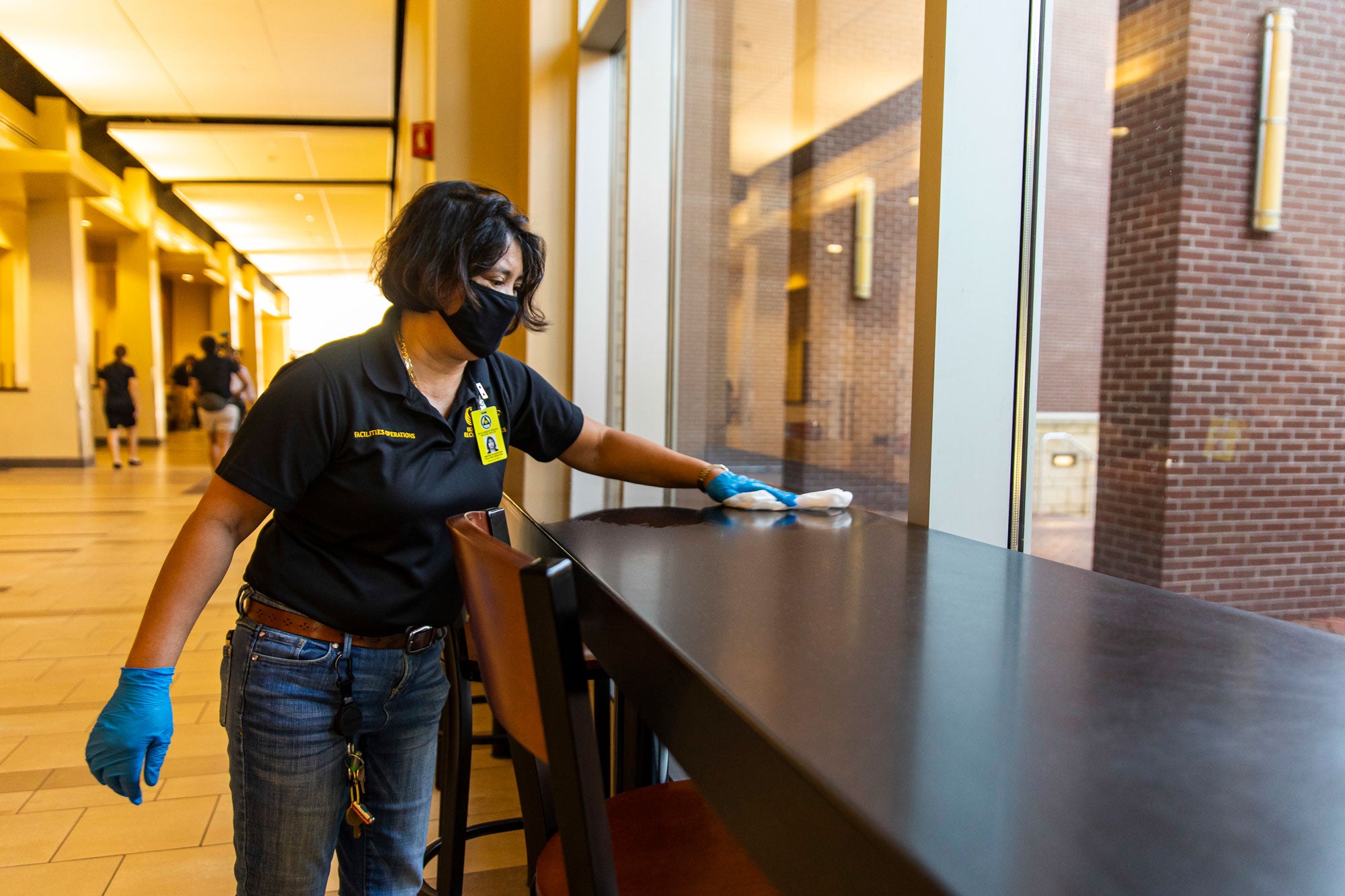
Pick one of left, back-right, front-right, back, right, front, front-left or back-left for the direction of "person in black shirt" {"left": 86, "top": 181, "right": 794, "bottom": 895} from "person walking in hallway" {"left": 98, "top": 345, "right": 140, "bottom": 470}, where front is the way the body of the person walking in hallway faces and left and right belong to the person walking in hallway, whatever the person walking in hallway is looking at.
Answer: back

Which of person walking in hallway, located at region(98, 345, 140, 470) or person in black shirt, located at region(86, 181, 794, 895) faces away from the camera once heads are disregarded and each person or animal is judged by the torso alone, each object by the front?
the person walking in hallway

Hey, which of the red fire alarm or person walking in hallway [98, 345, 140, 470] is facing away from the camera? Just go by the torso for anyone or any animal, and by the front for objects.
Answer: the person walking in hallway

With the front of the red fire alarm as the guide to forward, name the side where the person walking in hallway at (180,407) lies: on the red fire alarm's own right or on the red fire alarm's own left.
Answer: on the red fire alarm's own right
